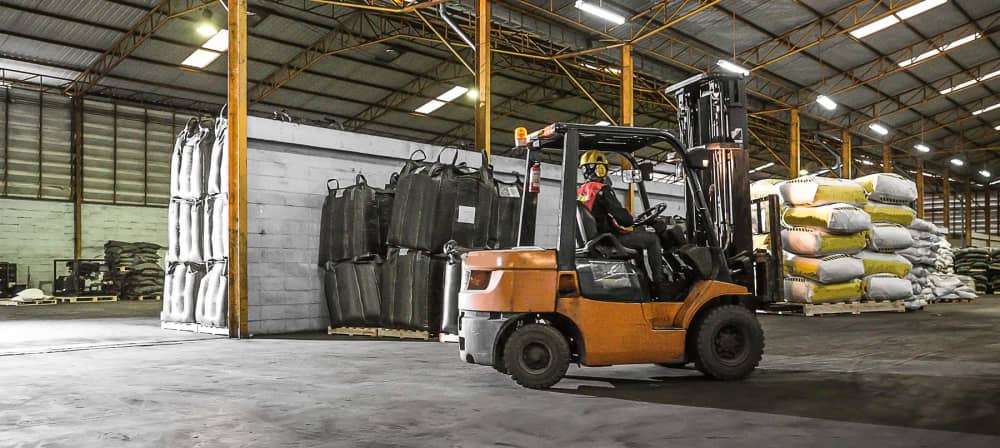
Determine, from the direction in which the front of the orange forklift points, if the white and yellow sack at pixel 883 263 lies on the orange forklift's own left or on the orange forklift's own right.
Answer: on the orange forklift's own left

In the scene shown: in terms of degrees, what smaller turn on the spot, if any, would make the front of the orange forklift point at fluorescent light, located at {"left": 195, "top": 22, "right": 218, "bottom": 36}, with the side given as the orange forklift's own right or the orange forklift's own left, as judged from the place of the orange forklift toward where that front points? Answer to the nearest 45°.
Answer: approximately 135° to the orange forklift's own left

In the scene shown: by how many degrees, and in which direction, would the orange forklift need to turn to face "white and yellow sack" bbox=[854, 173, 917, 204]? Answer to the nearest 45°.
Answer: approximately 45° to its left

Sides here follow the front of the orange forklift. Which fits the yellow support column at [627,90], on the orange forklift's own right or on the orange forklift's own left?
on the orange forklift's own left

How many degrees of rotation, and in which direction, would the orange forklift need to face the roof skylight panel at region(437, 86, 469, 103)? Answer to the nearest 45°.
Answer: approximately 90° to its left

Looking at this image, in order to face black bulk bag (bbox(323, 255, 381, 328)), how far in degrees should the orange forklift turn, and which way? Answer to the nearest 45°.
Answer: approximately 135° to its left

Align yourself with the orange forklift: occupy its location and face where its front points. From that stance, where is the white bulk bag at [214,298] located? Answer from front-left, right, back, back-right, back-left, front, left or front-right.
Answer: back-left

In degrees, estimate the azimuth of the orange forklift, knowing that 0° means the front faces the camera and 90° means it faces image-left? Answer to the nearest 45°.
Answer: approximately 270°

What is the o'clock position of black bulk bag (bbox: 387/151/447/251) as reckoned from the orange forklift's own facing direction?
The black bulk bag is roughly at 8 o'clock from the orange forklift.

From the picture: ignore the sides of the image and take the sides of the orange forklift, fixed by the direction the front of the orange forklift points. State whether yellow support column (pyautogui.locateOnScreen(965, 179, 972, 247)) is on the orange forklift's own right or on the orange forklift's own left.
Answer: on the orange forklift's own left

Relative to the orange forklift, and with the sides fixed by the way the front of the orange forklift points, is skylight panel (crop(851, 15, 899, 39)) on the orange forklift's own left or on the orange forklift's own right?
on the orange forklift's own left
